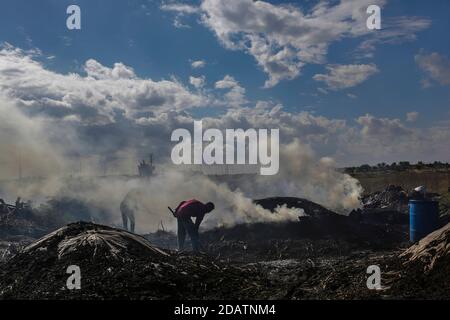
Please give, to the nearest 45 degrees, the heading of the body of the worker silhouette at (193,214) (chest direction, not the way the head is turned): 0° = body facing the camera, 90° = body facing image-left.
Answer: approximately 270°

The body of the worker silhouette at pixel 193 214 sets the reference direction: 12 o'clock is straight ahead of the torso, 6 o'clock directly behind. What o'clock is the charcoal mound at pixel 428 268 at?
The charcoal mound is roughly at 2 o'clock from the worker silhouette.
